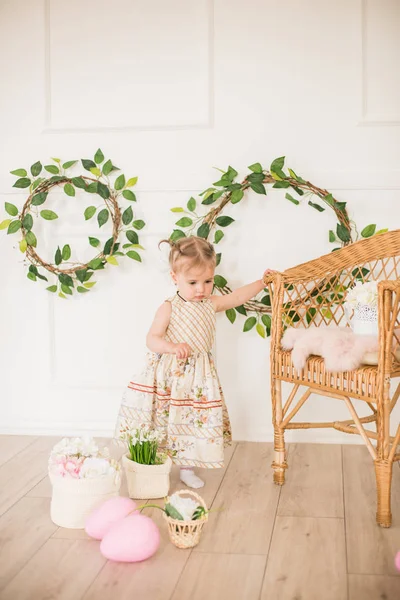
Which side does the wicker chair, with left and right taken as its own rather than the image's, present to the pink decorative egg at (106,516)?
front

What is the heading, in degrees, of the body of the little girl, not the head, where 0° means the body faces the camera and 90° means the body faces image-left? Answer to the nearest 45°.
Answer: approximately 315°

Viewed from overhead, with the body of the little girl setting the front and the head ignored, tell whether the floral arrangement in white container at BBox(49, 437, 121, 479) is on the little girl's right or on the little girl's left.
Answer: on the little girl's right

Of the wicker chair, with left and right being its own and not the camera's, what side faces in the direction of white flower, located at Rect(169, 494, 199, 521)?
front

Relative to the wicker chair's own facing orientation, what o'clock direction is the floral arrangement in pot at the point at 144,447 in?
The floral arrangement in pot is roughly at 1 o'clock from the wicker chair.

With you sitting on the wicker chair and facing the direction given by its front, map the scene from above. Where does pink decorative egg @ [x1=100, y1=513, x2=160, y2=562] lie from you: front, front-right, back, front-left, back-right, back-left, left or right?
front

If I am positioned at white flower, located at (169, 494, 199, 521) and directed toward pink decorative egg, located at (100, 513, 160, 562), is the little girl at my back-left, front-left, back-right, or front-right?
back-right

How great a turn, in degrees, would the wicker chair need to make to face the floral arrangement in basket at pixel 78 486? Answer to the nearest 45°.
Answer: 0° — it already faces it

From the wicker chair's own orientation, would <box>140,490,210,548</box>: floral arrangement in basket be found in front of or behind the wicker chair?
in front

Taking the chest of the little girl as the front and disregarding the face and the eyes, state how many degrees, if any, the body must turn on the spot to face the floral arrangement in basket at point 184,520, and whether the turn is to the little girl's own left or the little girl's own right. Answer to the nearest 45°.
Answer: approximately 45° to the little girl's own right

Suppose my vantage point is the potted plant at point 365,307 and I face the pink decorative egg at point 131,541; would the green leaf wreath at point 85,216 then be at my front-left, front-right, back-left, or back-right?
front-right

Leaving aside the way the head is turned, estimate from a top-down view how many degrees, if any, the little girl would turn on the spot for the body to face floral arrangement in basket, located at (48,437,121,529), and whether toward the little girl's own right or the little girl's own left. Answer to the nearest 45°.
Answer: approximately 90° to the little girl's own right
